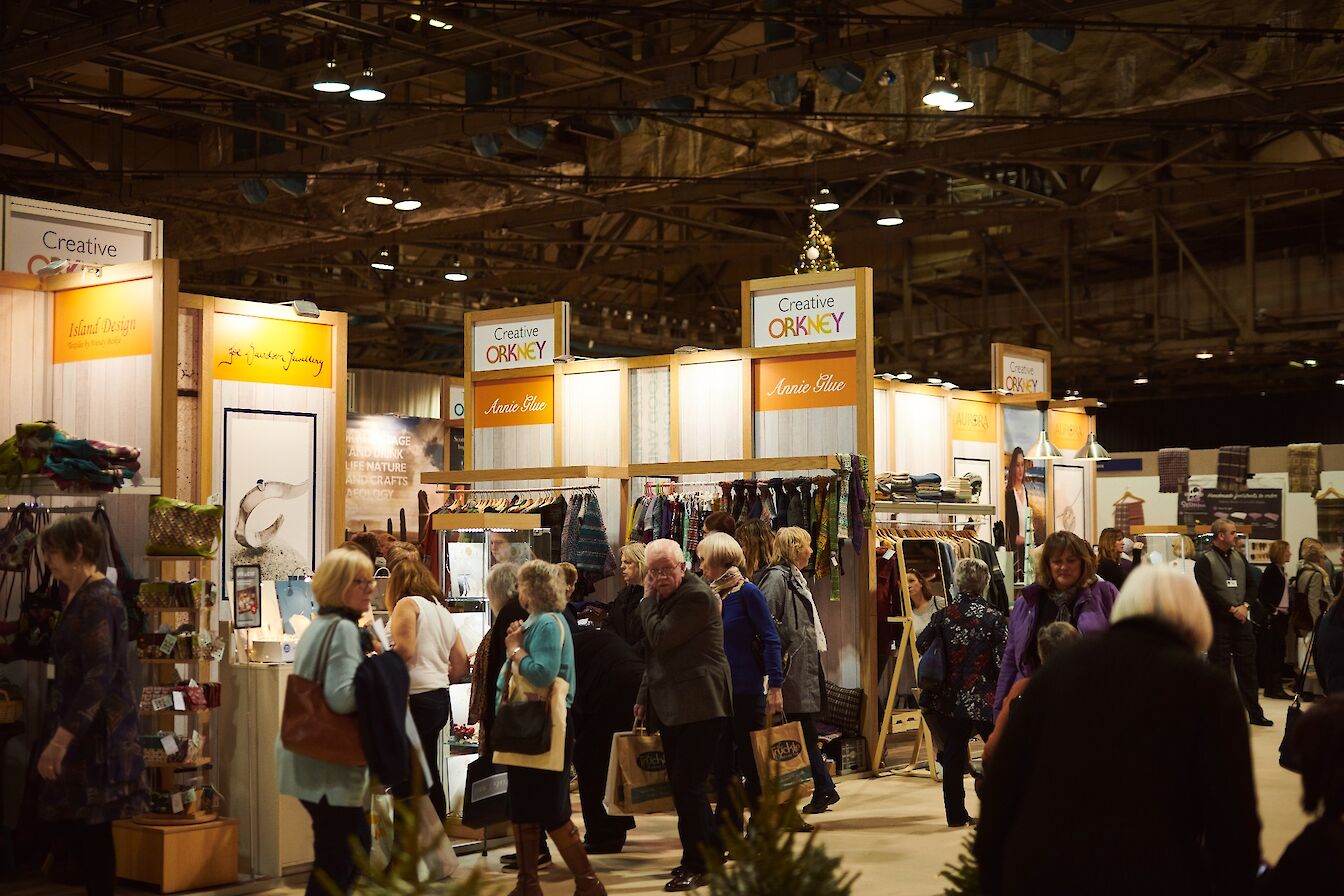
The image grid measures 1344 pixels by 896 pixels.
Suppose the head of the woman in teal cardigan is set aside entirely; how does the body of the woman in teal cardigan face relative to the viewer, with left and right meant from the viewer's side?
facing to the left of the viewer

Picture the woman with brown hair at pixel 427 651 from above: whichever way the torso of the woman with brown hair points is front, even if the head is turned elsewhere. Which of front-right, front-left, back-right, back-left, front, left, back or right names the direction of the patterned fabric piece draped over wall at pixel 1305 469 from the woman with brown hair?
right

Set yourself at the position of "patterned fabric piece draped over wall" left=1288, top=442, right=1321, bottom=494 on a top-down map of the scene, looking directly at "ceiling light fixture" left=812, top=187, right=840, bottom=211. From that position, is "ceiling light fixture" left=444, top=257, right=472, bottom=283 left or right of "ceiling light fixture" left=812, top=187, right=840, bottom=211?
right

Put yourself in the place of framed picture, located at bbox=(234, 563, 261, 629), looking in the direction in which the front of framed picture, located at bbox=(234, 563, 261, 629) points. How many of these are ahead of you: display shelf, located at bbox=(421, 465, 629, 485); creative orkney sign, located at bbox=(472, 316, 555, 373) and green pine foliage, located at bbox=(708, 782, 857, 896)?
1

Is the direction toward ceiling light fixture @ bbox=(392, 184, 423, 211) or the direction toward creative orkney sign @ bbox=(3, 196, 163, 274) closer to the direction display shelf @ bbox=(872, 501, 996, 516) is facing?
the creative orkney sign

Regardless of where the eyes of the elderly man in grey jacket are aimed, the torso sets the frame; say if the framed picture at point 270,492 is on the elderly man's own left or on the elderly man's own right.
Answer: on the elderly man's own right

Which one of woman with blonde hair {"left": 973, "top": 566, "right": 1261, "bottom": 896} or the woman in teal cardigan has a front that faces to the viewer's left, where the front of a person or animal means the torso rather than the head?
the woman in teal cardigan

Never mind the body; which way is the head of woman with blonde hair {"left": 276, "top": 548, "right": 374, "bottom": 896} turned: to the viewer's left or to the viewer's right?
to the viewer's right

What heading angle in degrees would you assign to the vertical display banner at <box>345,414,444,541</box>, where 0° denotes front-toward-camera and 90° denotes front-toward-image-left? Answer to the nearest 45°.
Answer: approximately 0°
